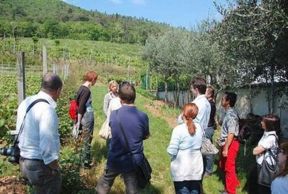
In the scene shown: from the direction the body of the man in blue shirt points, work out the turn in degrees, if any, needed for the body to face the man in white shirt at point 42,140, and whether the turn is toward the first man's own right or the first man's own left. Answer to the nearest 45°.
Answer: approximately 135° to the first man's own left

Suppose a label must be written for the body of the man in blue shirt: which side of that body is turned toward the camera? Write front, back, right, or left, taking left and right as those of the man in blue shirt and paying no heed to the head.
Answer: back

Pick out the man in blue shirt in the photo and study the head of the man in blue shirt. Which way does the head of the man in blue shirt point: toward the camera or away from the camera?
away from the camera

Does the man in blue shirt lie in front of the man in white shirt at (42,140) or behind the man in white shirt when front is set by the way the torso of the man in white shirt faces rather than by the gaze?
in front

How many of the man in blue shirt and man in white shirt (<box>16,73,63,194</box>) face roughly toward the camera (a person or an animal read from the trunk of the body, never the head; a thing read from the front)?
0

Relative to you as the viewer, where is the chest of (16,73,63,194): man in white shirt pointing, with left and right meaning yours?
facing away from the viewer and to the right of the viewer
